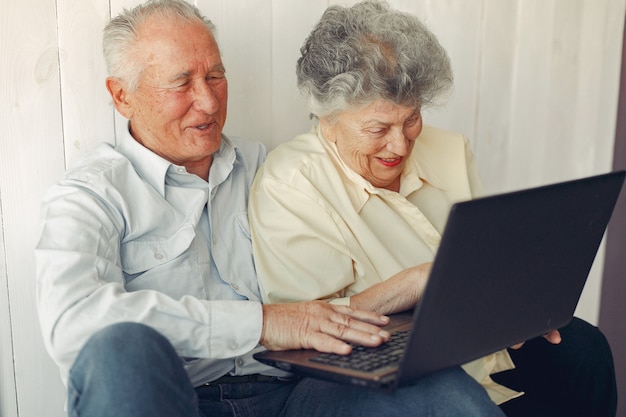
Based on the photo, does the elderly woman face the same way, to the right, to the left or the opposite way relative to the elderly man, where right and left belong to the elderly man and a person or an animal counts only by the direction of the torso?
the same way

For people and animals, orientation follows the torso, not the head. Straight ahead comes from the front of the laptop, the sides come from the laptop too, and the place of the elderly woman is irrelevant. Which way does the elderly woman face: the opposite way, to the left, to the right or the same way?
the opposite way

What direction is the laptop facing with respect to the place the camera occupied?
facing away from the viewer and to the left of the viewer

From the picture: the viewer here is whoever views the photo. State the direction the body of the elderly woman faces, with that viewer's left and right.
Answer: facing the viewer and to the right of the viewer

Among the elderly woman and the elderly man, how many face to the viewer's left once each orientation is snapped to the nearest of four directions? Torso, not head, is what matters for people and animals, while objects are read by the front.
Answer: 0

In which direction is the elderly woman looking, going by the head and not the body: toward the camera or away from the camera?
toward the camera
